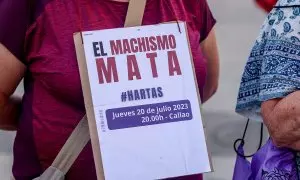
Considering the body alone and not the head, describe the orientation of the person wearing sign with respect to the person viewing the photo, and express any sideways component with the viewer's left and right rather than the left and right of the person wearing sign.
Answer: facing the viewer and to the right of the viewer
